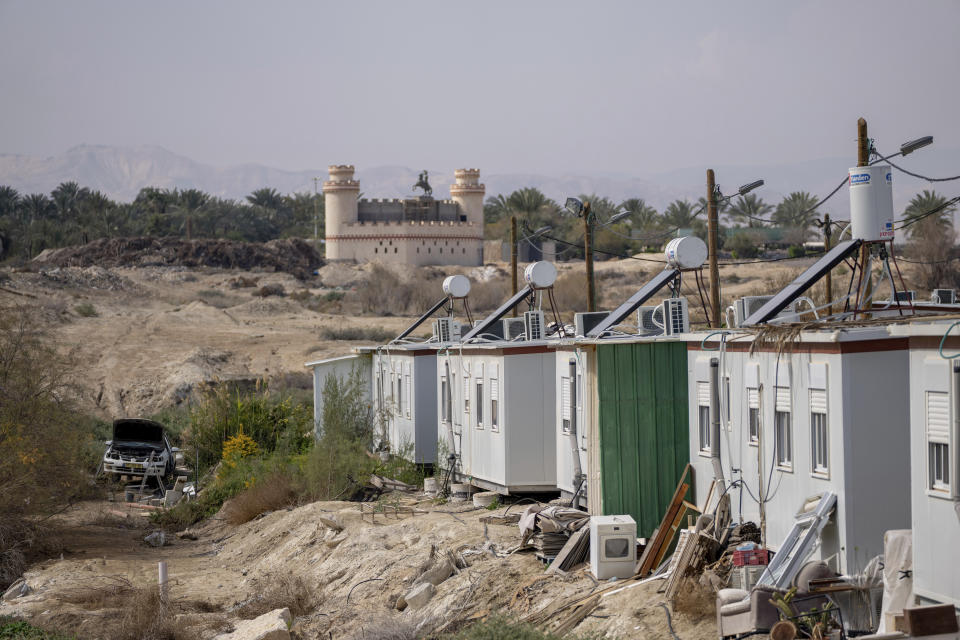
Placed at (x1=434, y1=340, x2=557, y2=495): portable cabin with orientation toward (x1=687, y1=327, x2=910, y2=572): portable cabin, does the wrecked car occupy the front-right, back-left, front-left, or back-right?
back-right

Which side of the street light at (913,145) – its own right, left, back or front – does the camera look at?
right

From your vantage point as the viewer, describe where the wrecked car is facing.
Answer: facing the viewer

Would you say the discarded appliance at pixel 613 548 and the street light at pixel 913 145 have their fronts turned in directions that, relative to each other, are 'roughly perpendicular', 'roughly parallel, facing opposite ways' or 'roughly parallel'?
roughly perpendicular

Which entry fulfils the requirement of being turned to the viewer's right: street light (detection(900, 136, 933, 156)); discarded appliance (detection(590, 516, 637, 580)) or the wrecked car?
the street light

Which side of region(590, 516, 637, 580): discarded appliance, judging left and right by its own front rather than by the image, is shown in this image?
front

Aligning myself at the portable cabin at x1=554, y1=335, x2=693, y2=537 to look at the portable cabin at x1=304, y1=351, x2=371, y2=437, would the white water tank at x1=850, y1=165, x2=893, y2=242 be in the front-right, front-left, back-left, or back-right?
back-right

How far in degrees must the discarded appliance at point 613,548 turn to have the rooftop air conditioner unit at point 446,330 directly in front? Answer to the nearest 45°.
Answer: approximately 180°

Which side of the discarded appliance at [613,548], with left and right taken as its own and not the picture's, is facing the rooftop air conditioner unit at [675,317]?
back

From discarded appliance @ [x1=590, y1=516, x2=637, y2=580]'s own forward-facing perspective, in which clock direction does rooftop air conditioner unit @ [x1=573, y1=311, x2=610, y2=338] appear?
The rooftop air conditioner unit is roughly at 6 o'clock from the discarded appliance.

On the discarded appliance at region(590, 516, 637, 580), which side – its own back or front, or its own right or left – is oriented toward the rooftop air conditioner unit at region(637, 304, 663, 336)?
back
